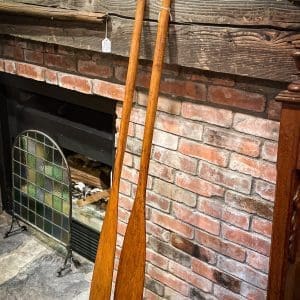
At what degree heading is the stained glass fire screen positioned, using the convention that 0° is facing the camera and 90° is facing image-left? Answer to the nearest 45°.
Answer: approximately 45°

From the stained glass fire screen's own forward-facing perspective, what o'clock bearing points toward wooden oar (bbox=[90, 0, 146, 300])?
The wooden oar is roughly at 10 o'clock from the stained glass fire screen.

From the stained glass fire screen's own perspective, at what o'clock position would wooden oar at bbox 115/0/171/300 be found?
The wooden oar is roughly at 10 o'clock from the stained glass fire screen.

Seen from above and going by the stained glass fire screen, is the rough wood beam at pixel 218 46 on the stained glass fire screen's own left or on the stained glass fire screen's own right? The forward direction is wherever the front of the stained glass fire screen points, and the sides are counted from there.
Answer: on the stained glass fire screen's own left
